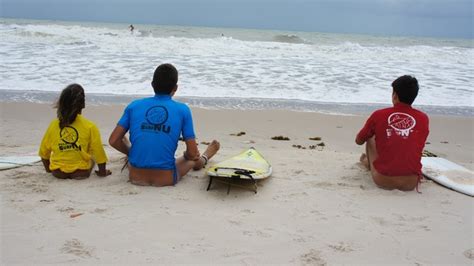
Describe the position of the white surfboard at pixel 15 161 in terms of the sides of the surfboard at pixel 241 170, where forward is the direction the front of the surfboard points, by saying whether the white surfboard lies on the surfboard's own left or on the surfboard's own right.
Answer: on the surfboard's own left

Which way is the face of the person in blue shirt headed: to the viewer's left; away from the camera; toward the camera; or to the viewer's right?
away from the camera

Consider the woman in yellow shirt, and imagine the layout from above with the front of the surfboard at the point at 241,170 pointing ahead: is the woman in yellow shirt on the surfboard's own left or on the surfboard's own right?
on the surfboard's own left

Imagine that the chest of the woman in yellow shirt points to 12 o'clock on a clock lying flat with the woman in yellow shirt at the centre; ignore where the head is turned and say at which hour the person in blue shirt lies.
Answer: The person in blue shirt is roughly at 4 o'clock from the woman in yellow shirt.

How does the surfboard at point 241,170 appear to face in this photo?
away from the camera

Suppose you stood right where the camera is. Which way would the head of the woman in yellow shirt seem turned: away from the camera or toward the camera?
away from the camera

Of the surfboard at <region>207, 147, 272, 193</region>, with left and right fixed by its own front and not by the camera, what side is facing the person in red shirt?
right

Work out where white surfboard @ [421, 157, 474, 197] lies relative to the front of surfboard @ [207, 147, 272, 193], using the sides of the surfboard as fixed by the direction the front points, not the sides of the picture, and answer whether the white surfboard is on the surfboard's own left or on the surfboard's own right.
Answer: on the surfboard's own right

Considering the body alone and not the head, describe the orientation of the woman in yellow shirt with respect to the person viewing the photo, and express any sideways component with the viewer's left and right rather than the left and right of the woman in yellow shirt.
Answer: facing away from the viewer
